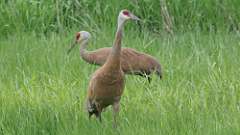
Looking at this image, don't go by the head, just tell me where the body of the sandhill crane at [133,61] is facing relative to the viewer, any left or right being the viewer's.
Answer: facing to the left of the viewer

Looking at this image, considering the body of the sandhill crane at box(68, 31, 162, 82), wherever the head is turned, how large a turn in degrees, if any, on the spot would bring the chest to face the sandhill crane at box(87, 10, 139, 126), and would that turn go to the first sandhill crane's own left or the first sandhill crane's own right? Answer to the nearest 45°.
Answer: approximately 90° to the first sandhill crane's own left
